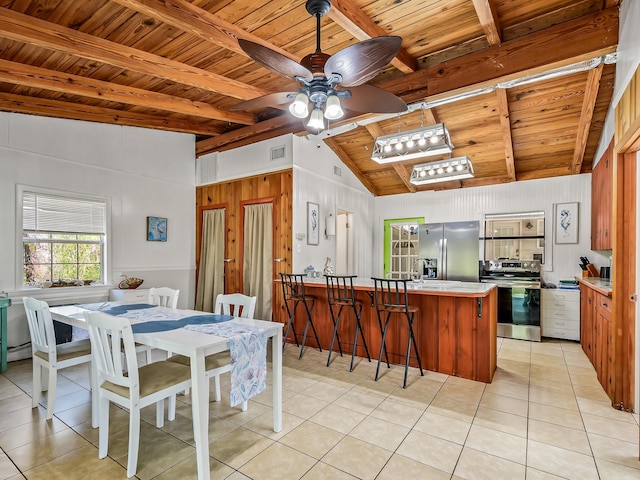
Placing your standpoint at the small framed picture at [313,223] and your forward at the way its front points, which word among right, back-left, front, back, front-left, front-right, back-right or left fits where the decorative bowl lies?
back-right

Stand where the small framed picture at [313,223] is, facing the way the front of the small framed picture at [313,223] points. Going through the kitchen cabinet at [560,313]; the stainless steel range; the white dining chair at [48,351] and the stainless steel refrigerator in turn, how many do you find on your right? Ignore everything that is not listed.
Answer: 1

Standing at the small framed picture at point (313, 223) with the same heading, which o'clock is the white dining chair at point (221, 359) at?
The white dining chair is roughly at 2 o'clock from the small framed picture.

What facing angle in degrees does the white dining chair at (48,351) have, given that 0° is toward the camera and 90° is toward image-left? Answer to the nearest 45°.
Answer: approximately 225°

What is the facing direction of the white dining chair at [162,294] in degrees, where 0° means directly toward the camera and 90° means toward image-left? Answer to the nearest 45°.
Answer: approximately 45°

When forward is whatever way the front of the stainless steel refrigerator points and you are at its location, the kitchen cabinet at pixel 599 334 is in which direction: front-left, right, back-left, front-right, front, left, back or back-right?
front-left

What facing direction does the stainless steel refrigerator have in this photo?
toward the camera

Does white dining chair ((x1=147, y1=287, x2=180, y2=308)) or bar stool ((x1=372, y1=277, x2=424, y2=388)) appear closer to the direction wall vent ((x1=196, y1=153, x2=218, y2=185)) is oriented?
the white dining chair

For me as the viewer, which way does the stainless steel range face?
facing the viewer

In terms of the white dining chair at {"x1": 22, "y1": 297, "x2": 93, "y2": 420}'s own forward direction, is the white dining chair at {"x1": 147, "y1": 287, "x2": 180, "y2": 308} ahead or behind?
ahead

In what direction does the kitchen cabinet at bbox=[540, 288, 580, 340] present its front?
toward the camera

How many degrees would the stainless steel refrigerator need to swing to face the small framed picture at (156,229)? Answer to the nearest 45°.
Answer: approximately 45° to its right

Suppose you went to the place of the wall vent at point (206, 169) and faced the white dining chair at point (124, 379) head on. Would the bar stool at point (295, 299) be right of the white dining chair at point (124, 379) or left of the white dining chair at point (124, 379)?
left

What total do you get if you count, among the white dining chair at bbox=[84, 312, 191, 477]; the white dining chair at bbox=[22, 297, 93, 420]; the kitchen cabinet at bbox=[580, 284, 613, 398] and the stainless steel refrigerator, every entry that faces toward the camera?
1

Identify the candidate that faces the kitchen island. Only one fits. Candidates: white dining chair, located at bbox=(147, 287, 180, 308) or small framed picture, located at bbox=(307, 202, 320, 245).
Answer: the small framed picture

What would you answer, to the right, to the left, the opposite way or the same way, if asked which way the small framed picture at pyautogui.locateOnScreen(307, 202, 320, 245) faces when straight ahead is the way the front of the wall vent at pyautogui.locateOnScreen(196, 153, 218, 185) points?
to the left

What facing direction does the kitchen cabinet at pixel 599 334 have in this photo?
to the viewer's left

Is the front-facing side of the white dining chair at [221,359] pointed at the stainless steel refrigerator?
no

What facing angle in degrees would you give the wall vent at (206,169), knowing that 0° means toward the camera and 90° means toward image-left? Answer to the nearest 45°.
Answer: approximately 45°
